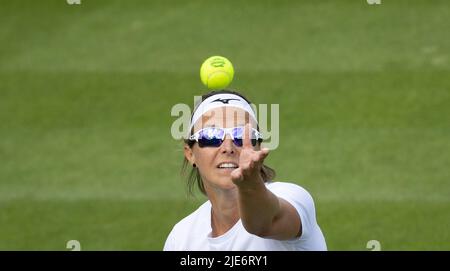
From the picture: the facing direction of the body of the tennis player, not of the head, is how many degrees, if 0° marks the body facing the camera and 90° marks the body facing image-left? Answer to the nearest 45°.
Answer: approximately 0°
